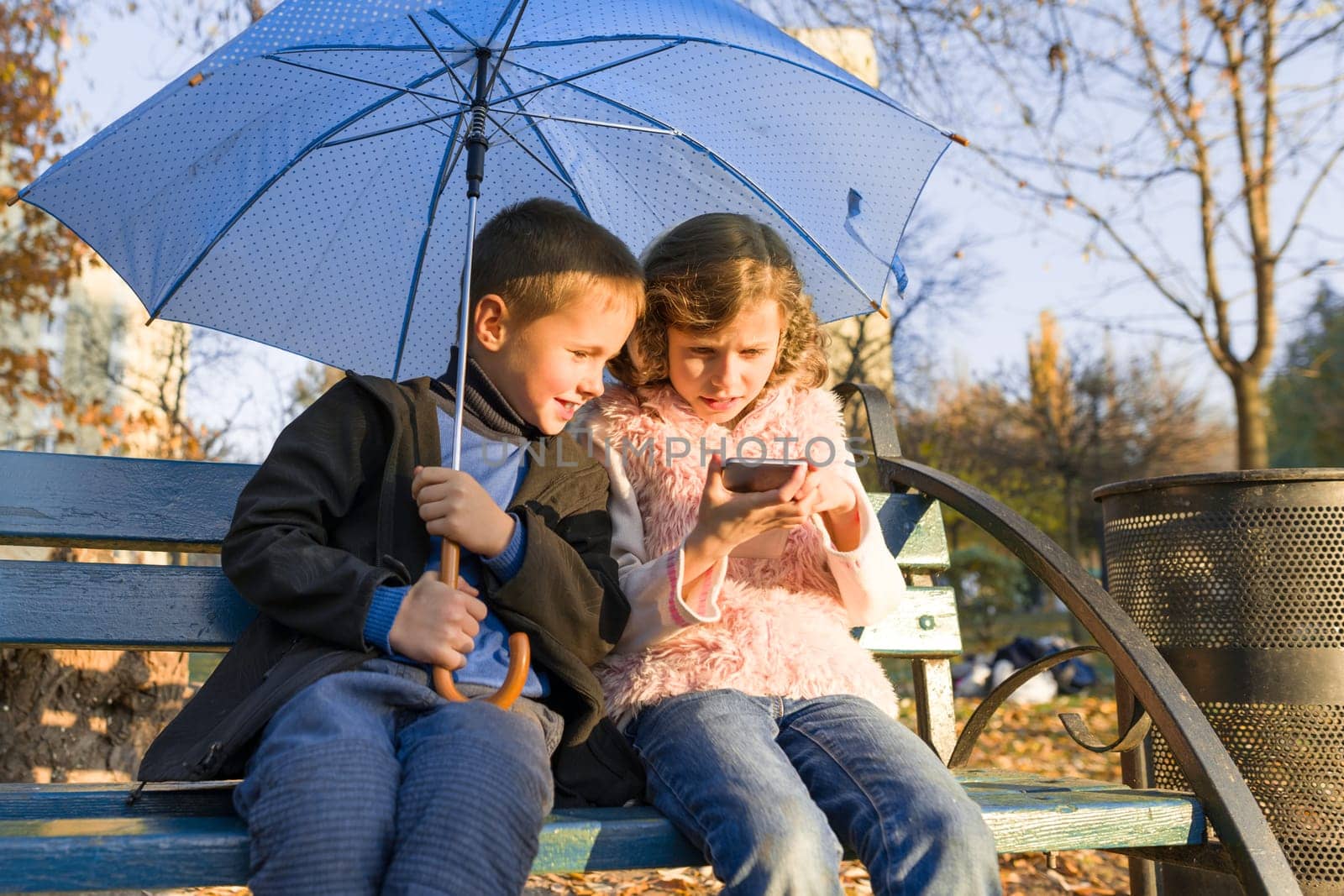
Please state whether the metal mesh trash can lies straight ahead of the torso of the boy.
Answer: no

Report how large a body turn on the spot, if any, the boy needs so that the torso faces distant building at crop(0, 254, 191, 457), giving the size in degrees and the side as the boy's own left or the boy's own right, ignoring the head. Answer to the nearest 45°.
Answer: approximately 180°

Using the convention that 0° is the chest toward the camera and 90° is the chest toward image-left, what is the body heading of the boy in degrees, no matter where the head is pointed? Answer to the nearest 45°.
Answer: approximately 0°

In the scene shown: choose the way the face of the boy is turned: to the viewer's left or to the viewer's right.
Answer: to the viewer's right

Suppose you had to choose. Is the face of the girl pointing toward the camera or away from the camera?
toward the camera
